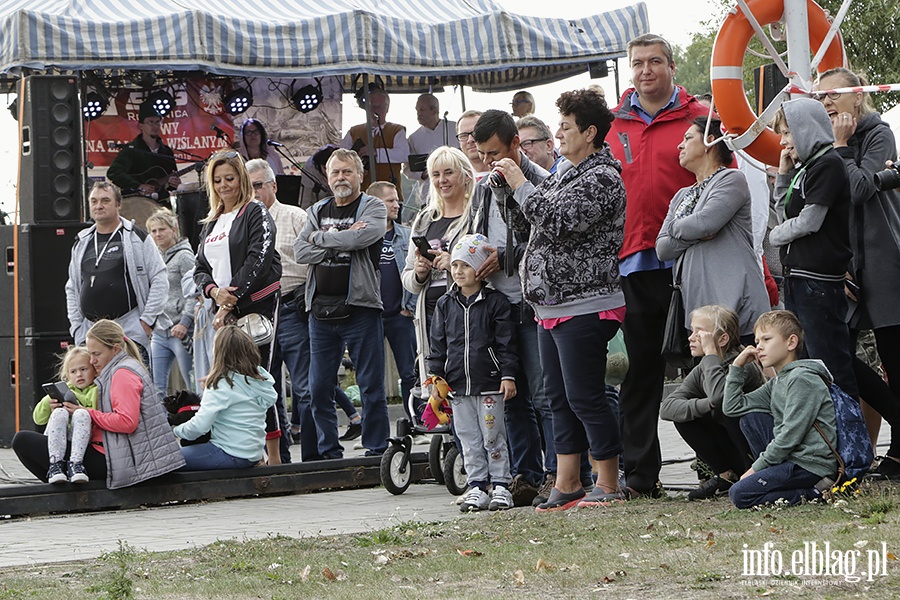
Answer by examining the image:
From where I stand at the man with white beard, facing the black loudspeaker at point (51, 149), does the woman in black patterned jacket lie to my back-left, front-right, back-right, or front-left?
back-left

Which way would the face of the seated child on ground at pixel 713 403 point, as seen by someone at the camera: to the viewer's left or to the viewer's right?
to the viewer's left

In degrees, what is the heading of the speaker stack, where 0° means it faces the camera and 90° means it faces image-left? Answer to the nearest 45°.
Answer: approximately 315°

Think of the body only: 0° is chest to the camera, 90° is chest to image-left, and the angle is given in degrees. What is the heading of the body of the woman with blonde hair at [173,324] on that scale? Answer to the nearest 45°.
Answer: approximately 45°

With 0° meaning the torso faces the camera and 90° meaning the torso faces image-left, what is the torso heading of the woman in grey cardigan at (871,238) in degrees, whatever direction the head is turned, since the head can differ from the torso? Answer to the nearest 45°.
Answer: approximately 90°

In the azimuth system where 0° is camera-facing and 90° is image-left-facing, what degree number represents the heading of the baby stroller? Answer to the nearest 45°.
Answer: approximately 45°

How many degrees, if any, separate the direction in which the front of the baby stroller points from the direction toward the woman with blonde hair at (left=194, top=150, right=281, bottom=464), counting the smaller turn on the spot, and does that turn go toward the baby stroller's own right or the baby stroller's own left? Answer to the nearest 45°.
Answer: approximately 90° to the baby stroller's own right

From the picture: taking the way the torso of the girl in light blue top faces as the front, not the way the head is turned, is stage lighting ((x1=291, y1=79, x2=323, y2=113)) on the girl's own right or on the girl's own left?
on the girl's own right

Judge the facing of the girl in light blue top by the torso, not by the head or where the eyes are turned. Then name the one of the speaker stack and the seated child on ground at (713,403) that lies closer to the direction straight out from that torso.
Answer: the speaker stack

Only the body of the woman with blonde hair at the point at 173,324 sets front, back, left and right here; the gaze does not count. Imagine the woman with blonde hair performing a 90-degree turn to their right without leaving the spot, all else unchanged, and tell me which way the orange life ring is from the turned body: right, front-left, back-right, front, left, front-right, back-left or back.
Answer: back

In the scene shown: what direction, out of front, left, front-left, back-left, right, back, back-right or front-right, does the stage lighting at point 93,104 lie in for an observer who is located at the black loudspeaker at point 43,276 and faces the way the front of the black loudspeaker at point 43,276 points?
back-left

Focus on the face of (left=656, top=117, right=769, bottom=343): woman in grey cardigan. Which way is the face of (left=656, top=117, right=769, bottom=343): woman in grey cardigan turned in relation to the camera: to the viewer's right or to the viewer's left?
to the viewer's left

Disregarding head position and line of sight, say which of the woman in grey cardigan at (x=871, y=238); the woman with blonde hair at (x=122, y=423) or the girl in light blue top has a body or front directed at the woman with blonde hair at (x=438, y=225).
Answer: the woman in grey cardigan

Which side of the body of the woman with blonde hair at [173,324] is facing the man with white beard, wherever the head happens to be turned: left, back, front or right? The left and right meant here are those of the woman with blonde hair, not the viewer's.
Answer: left
